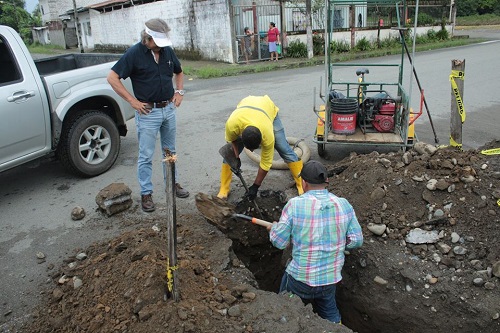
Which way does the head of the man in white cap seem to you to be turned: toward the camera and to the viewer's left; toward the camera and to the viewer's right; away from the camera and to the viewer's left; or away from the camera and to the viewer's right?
toward the camera and to the viewer's right

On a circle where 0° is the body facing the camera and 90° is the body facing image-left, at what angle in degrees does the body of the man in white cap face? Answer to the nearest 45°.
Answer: approximately 315°

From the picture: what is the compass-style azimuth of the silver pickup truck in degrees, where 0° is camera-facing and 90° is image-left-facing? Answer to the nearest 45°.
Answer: approximately 45°

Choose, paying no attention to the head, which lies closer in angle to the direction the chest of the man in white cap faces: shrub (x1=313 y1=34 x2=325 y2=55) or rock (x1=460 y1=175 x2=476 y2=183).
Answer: the rock

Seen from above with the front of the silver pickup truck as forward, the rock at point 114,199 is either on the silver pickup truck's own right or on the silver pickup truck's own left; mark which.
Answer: on the silver pickup truck's own left

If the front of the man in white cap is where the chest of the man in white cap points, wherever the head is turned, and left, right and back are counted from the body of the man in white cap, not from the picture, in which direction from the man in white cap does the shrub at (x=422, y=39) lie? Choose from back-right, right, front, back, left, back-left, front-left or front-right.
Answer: left

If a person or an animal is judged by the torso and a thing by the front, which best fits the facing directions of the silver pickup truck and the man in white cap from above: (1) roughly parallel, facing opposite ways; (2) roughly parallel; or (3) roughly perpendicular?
roughly perpendicular

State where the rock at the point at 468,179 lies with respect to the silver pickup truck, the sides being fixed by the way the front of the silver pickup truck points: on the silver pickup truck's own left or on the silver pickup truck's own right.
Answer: on the silver pickup truck's own left

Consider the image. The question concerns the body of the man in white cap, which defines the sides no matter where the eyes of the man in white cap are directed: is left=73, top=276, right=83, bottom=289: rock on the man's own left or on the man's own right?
on the man's own right

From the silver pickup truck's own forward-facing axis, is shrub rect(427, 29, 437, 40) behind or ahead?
behind
